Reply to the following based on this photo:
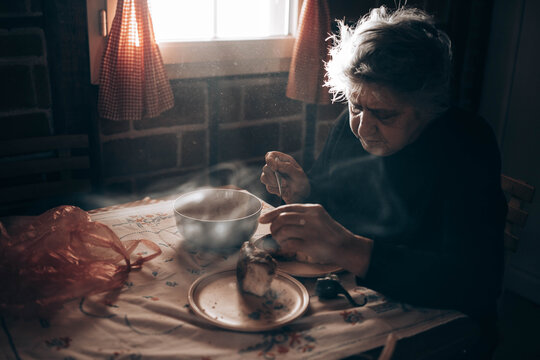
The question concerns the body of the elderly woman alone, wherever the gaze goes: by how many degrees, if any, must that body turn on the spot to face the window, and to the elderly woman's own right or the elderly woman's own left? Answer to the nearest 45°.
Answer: approximately 90° to the elderly woman's own right

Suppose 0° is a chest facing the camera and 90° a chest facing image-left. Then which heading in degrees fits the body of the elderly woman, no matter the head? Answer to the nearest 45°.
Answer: approximately 45°

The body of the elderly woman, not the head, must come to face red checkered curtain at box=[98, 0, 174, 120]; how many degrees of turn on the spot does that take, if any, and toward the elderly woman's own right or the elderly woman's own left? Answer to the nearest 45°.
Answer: approximately 90° to the elderly woman's own right

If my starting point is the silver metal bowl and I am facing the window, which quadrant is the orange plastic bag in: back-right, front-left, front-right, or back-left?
back-left

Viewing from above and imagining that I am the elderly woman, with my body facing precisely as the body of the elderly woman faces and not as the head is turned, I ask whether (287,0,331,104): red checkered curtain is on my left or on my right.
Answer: on my right

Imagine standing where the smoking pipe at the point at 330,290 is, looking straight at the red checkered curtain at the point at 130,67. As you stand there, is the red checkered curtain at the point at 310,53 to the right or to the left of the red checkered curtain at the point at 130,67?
right
